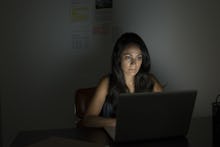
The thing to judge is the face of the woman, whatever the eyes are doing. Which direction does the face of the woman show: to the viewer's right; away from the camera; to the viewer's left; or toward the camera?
toward the camera

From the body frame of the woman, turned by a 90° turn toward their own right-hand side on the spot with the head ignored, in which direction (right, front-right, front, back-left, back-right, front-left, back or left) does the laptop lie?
front-left

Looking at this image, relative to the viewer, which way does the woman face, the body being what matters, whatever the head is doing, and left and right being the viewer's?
facing the viewer and to the right of the viewer

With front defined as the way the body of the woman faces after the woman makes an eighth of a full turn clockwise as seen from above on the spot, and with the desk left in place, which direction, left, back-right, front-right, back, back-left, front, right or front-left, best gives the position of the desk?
front
